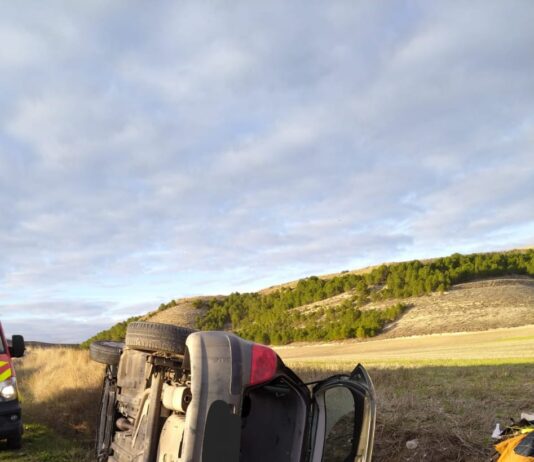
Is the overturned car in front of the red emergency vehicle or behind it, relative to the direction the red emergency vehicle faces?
in front

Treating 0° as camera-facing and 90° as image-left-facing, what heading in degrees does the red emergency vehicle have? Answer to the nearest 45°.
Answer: approximately 0°
